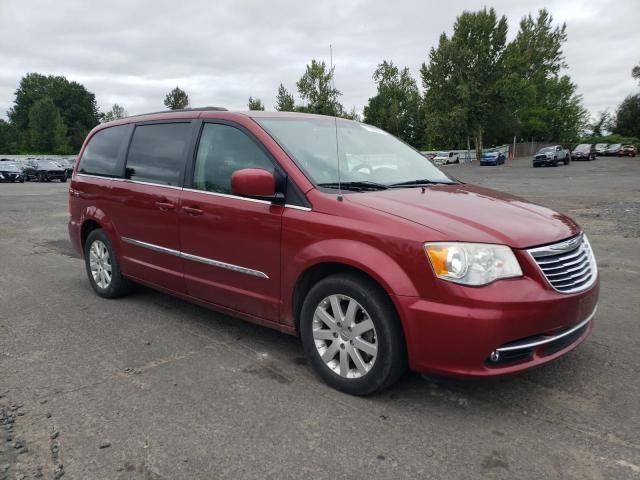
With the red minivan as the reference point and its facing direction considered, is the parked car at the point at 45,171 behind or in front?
behind

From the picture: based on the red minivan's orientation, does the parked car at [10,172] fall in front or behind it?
behind

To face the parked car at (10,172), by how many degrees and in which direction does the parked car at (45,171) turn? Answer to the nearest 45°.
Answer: approximately 135° to its right
